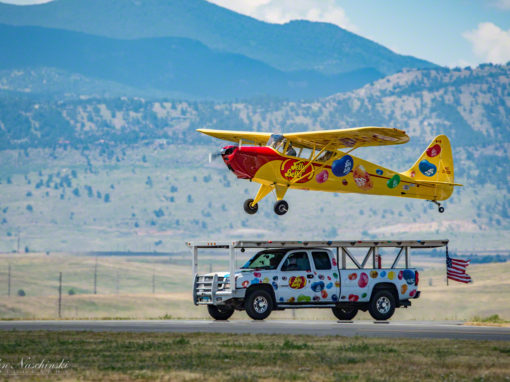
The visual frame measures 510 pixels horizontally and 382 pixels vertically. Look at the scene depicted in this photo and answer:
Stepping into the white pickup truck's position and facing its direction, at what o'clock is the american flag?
The american flag is roughly at 7 o'clock from the white pickup truck.

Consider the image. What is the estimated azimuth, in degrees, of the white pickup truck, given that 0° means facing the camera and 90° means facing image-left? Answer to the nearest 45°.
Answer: approximately 45°

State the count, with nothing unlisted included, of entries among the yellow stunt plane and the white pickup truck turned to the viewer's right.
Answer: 0

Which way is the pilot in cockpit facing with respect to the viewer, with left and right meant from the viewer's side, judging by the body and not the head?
facing to the left of the viewer

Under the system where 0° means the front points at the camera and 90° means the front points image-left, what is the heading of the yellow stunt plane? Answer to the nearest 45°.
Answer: approximately 45°

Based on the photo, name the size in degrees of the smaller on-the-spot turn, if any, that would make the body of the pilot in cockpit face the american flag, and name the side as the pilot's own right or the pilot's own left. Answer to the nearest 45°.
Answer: approximately 135° to the pilot's own left
